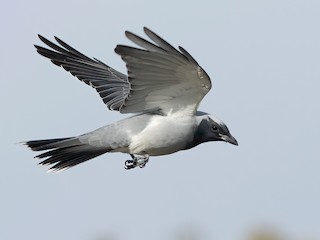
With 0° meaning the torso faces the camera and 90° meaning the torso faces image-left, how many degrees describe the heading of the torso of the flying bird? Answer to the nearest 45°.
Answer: approximately 270°
